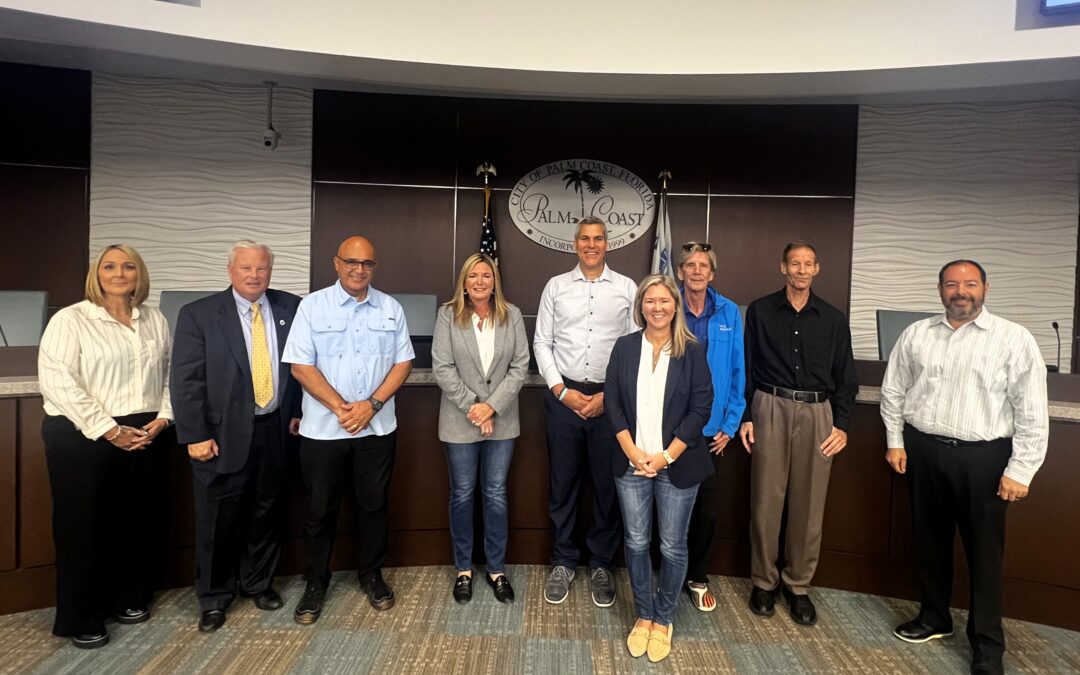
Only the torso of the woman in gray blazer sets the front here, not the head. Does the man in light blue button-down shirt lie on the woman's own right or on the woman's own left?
on the woman's own right

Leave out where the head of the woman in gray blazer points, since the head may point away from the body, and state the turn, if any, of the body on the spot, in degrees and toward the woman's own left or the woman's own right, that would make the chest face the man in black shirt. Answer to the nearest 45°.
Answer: approximately 90° to the woman's own left

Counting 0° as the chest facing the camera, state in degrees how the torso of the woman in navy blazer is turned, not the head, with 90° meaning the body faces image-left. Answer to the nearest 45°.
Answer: approximately 0°

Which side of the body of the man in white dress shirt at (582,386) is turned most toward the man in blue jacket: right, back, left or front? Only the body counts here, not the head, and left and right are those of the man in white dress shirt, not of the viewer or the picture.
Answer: left

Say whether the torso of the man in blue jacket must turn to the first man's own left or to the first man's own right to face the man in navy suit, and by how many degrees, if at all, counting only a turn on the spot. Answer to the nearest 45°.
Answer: approximately 90° to the first man's own right
